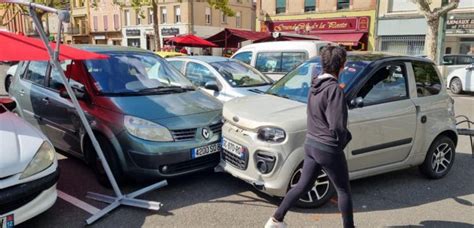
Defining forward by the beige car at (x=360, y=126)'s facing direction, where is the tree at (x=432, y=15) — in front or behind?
behind

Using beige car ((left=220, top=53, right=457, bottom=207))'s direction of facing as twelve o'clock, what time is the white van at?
The white van is roughly at 4 o'clock from the beige car.

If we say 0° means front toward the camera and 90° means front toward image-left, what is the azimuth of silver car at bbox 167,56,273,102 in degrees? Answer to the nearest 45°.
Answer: approximately 315°

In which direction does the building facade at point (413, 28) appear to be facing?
toward the camera

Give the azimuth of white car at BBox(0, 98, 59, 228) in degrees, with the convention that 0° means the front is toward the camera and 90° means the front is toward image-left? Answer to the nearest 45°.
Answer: approximately 315°

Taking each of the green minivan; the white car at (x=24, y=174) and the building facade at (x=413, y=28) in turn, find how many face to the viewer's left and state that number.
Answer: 0

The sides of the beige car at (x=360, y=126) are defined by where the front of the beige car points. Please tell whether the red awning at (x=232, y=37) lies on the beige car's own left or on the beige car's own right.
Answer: on the beige car's own right

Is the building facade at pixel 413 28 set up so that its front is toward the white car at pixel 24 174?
yes

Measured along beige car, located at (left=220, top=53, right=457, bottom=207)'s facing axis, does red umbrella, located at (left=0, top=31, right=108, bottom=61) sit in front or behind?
in front

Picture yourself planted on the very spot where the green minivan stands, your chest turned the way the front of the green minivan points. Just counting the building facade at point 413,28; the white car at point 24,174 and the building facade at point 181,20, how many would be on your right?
1

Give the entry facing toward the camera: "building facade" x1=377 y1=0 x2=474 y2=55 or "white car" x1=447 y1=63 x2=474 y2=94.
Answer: the building facade

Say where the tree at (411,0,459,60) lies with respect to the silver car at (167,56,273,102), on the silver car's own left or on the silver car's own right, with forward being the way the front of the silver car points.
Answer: on the silver car's own left

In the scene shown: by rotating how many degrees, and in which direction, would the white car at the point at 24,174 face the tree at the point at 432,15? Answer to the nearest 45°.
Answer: approximately 90° to its left

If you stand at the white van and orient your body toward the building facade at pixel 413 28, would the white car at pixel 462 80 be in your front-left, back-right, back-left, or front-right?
front-right
